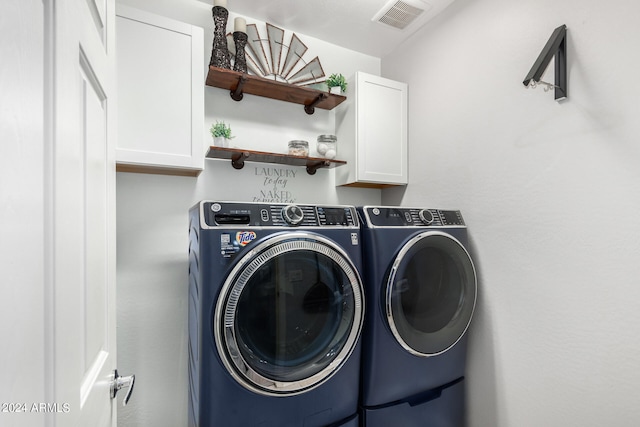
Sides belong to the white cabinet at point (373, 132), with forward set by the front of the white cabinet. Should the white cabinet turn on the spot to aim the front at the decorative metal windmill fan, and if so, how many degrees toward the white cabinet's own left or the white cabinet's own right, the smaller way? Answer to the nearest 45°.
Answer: approximately 135° to the white cabinet's own right

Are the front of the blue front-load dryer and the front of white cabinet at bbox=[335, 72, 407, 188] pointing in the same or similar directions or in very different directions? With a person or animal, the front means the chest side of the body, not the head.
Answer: same or similar directions

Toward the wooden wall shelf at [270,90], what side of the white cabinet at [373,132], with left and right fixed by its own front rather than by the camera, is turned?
right

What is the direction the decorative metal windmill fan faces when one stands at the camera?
facing the viewer

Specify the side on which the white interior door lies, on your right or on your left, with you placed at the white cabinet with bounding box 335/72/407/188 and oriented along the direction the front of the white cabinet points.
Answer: on your right

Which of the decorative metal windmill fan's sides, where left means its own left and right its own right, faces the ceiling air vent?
left

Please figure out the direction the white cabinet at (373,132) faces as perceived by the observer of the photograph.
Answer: facing the viewer and to the right of the viewer

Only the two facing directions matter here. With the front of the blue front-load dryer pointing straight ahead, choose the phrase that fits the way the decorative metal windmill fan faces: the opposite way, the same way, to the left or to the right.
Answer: the same way

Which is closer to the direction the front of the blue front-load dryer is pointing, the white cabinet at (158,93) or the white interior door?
the white interior door

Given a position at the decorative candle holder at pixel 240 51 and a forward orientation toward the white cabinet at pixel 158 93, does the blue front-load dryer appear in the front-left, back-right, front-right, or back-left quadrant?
back-left

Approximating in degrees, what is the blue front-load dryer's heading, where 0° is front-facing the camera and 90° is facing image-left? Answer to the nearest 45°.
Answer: approximately 315°

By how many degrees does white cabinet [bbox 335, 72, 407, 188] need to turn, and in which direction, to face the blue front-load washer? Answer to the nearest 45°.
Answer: approximately 45° to its right

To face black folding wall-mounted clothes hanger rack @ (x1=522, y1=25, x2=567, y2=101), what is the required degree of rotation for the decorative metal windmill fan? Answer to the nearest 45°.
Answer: approximately 45° to its left
